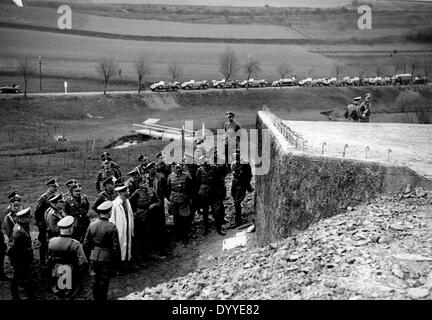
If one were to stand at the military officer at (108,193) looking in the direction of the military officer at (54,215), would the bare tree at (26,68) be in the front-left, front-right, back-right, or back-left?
back-right

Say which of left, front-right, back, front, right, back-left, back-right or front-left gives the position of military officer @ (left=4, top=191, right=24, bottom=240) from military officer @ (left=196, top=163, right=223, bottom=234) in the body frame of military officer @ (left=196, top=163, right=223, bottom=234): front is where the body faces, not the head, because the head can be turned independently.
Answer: front-right

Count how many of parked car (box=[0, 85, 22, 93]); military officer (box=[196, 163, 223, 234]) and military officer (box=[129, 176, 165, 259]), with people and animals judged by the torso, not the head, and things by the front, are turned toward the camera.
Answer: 2

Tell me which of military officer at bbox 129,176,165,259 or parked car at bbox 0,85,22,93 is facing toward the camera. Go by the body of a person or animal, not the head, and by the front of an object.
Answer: the military officer

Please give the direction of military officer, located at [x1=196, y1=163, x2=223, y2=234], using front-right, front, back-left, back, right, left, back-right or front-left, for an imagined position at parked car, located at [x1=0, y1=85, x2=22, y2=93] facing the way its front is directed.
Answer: left

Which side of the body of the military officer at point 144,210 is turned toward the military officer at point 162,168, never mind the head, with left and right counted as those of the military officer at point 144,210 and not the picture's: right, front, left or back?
back

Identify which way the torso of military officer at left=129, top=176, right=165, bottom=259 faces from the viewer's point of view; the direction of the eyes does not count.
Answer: toward the camera

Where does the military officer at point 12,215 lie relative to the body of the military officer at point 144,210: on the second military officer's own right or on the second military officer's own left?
on the second military officer's own right

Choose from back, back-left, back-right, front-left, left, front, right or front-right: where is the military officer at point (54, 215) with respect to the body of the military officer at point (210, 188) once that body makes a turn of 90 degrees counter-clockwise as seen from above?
back-right

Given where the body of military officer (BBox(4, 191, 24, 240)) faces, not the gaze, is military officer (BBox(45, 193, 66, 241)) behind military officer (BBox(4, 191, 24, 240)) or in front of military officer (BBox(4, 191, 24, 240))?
in front

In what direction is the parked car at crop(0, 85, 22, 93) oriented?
to the viewer's left

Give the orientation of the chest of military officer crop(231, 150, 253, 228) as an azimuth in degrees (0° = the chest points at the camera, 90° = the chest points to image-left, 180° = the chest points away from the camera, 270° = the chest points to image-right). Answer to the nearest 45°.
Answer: approximately 45°

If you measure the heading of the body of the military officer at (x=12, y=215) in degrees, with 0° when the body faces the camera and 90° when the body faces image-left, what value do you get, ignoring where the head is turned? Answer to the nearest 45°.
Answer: approximately 315°

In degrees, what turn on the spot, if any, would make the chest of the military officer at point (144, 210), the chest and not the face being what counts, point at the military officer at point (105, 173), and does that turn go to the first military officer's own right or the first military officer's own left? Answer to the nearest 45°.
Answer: approximately 135° to the first military officer's own right

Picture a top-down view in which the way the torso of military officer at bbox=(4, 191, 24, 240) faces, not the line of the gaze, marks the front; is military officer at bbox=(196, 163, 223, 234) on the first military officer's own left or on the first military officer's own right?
on the first military officer's own left

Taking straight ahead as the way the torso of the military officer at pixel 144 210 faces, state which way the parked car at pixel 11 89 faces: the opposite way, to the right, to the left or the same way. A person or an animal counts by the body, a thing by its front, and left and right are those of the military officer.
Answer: to the right
